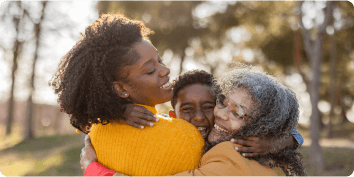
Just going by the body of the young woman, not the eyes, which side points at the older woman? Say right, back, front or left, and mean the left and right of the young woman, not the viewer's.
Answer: front

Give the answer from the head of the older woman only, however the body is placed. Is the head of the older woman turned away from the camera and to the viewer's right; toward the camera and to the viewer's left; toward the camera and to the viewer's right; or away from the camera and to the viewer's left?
toward the camera and to the viewer's left

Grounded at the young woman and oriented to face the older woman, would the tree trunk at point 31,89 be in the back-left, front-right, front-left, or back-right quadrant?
back-left

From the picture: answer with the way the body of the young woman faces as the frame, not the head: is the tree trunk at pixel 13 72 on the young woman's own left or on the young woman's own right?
on the young woman's own left

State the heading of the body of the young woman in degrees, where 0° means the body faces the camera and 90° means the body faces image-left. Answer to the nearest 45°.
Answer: approximately 270°

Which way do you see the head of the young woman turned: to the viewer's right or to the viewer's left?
to the viewer's right

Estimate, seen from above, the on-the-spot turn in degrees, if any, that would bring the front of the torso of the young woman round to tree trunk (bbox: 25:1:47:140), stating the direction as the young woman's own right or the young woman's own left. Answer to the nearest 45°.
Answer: approximately 90° to the young woman's own left

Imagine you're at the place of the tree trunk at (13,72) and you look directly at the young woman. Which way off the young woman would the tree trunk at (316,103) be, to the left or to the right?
left

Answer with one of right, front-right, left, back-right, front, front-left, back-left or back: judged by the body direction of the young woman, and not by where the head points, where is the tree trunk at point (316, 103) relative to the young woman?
front-left
